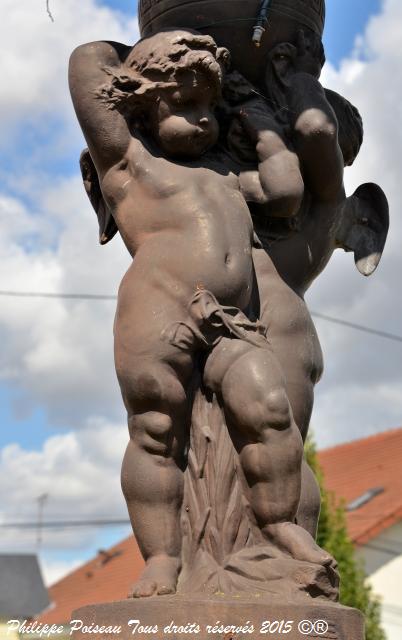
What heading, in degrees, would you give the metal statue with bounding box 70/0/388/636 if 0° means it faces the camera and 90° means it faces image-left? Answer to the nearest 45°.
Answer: approximately 315°

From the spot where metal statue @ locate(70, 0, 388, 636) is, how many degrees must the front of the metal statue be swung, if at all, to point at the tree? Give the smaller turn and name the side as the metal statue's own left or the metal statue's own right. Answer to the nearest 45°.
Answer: approximately 135° to the metal statue's own left
